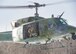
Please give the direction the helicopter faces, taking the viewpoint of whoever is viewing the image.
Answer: facing to the right of the viewer
